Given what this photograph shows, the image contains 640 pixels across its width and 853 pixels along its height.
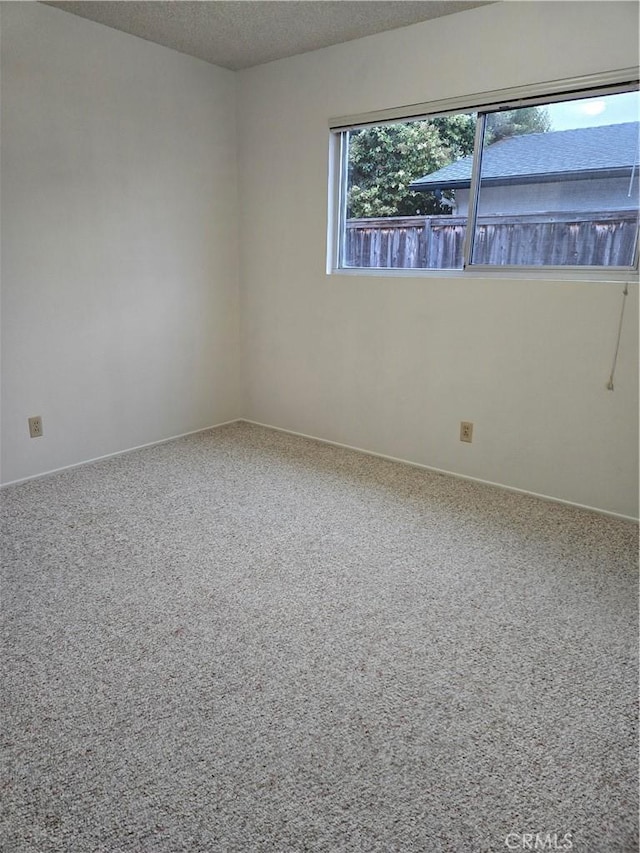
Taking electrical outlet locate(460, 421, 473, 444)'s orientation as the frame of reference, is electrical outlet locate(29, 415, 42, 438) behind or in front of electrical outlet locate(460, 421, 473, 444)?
in front

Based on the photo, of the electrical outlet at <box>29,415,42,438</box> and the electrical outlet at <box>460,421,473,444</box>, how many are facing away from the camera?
0

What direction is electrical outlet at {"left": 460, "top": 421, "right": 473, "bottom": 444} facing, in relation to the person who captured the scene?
facing the viewer and to the left of the viewer

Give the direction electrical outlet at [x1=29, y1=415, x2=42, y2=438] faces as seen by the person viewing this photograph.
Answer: facing the viewer and to the right of the viewer
